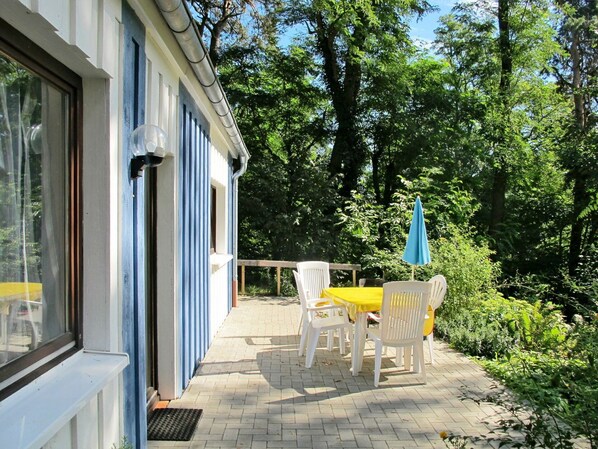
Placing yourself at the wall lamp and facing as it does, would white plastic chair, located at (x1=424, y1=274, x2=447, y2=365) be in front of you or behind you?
in front

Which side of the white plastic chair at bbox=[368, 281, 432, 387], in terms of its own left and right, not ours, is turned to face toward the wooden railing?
front

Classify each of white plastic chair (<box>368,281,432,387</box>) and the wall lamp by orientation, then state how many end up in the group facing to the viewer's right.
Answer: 1

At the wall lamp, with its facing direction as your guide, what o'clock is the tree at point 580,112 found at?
The tree is roughly at 11 o'clock from the wall lamp.

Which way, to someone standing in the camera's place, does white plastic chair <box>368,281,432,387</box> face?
facing away from the viewer and to the left of the viewer

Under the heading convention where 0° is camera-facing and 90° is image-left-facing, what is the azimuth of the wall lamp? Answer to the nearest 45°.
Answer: approximately 270°

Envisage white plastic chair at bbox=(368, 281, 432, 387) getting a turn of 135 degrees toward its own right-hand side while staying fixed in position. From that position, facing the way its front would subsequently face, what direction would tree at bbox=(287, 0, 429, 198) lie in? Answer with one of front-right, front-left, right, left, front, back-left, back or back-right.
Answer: left

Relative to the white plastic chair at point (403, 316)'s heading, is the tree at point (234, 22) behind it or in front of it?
in front

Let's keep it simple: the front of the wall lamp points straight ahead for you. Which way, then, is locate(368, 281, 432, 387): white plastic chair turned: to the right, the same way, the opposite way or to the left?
to the left

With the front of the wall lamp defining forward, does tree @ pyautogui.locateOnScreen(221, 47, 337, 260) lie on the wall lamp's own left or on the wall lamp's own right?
on the wall lamp's own left

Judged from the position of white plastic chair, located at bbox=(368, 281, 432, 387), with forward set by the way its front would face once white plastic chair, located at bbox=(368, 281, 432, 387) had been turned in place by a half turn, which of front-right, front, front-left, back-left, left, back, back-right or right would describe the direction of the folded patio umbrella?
back-left
